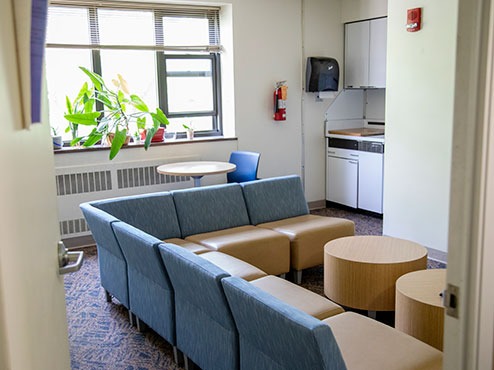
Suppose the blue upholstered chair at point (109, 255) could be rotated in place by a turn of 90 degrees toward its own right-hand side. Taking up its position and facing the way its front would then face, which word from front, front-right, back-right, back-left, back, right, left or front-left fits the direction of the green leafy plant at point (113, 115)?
back-left

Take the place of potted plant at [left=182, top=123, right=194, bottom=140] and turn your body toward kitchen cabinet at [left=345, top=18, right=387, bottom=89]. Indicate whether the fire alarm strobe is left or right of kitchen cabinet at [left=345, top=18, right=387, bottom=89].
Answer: right

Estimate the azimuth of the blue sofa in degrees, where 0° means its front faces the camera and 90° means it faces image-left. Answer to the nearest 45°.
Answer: approximately 315°

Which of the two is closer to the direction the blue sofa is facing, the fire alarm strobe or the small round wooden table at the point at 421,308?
the small round wooden table

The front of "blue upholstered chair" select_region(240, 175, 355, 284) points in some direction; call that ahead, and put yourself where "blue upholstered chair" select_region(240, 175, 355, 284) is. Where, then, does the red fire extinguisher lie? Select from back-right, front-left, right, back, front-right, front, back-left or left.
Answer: back-left

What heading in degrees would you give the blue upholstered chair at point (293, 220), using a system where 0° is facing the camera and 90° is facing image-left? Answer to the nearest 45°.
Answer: approximately 315°

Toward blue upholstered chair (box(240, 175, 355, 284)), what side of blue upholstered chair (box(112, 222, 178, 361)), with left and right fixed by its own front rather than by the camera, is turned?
front

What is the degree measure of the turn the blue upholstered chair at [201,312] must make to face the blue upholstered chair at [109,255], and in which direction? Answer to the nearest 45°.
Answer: approximately 90° to its left

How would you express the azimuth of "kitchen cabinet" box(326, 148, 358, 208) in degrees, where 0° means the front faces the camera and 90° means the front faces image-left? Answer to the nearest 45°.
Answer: approximately 45°

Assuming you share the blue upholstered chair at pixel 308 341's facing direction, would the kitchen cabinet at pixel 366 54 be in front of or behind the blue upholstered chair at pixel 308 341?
in front

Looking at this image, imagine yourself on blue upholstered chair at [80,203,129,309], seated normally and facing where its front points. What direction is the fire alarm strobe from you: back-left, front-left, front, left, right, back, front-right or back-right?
front-right

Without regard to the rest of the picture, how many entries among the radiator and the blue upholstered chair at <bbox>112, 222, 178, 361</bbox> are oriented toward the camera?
1

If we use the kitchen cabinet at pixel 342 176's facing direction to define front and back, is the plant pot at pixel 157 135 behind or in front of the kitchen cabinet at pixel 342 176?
in front

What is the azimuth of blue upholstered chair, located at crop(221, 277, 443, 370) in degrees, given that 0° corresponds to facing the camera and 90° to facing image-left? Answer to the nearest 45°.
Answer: approximately 225°

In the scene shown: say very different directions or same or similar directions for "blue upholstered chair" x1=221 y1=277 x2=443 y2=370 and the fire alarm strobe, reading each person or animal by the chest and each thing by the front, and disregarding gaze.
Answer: very different directions
